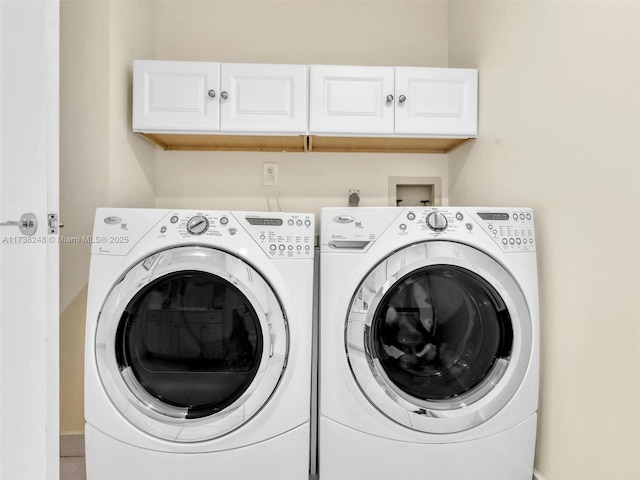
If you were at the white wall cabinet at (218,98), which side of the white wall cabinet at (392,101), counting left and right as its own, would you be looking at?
right

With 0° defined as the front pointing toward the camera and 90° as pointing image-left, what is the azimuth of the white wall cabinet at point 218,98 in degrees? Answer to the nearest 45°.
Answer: approximately 0°

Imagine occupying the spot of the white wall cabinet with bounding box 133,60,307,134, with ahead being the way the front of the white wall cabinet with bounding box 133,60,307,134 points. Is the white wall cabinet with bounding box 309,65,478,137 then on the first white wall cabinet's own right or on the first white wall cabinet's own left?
on the first white wall cabinet's own left

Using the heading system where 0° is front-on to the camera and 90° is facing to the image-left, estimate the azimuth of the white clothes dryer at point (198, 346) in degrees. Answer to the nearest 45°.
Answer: approximately 0°

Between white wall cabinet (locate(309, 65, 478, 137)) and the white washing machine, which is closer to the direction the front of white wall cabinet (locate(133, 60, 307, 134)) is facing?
the white washing machine
